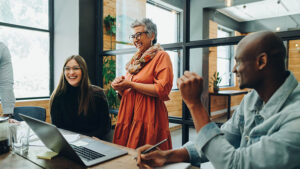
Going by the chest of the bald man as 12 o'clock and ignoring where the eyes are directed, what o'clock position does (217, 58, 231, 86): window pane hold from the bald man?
The window pane is roughly at 3 o'clock from the bald man.

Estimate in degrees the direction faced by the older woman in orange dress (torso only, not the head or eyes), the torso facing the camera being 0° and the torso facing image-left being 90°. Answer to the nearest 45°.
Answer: approximately 45°

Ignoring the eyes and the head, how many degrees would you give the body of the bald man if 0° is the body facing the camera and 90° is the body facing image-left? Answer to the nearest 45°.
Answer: approximately 90°

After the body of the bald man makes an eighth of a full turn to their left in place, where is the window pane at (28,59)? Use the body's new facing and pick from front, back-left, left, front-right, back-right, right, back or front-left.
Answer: right

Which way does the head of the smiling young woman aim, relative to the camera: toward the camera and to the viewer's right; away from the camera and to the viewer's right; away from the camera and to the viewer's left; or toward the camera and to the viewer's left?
toward the camera and to the viewer's right

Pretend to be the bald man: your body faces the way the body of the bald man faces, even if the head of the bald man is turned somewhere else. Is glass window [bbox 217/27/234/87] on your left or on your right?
on your right

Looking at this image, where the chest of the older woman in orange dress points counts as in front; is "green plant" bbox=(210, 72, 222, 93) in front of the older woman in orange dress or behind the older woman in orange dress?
behind

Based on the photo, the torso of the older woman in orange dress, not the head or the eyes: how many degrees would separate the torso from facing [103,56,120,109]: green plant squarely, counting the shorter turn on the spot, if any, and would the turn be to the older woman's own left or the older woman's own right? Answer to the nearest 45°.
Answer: approximately 135° to the older woman's own right

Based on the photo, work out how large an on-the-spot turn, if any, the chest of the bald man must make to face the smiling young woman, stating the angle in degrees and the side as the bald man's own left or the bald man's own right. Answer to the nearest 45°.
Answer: approximately 45° to the bald man's own right

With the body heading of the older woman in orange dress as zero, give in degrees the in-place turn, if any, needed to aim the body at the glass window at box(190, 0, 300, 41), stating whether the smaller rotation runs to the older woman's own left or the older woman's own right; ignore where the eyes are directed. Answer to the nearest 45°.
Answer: approximately 180°

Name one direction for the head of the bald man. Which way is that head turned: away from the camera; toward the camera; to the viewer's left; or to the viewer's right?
to the viewer's left

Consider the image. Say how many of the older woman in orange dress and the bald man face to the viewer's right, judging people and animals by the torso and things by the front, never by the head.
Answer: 0
